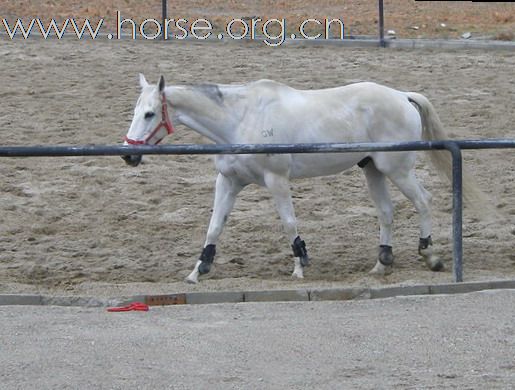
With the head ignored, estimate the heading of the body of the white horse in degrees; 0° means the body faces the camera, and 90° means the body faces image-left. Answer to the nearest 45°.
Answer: approximately 90°

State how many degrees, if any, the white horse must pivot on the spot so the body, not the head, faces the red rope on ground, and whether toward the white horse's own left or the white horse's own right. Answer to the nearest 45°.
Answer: approximately 45° to the white horse's own left
